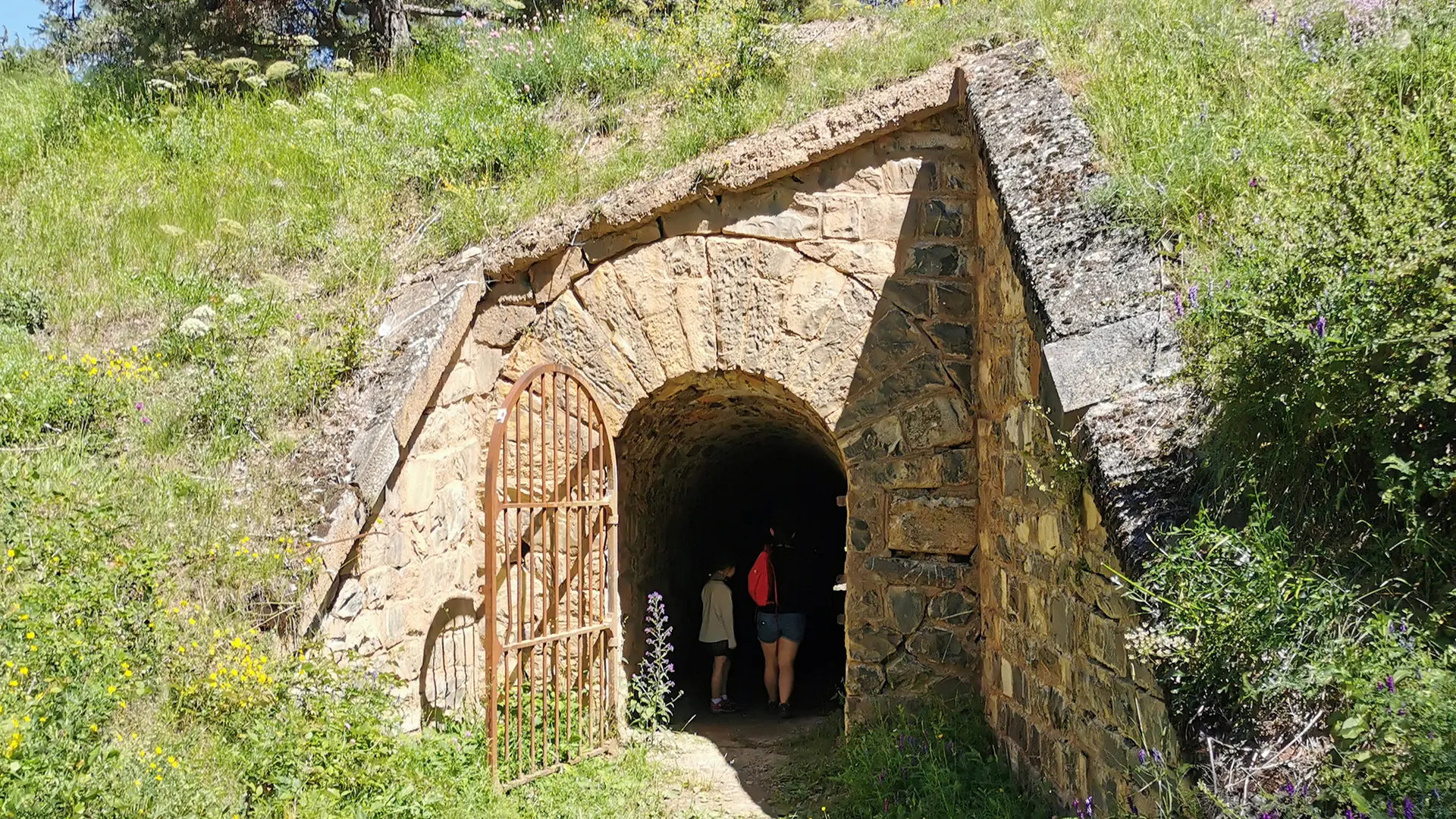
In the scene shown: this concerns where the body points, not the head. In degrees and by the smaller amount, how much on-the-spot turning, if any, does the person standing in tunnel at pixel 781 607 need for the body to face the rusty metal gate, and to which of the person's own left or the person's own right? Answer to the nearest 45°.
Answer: approximately 135° to the person's own left

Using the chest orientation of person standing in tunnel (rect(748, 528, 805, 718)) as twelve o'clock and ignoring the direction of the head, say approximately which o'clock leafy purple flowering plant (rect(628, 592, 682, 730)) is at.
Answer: The leafy purple flowering plant is roughly at 7 o'clock from the person standing in tunnel.

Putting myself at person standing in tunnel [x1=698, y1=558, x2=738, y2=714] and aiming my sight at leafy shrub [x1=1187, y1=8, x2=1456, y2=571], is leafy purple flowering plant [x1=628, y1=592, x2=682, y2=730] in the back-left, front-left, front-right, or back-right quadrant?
front-right

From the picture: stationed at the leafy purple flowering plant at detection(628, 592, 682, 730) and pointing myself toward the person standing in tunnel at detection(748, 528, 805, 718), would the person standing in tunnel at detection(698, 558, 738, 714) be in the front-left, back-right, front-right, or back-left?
front-left

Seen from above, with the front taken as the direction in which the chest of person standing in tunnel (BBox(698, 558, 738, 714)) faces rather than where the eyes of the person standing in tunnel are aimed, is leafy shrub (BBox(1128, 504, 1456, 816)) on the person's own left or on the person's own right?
on the person's own right

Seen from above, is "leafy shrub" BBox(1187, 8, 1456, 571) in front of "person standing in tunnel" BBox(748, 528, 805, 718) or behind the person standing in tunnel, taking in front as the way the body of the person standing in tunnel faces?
behind

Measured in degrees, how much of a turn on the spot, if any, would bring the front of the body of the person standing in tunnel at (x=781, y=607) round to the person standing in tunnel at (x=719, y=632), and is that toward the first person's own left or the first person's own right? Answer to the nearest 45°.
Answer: approximately 90° to the first person's own left

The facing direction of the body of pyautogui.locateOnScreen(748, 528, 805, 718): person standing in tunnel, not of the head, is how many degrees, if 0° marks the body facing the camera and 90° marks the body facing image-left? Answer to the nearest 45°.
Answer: approximately 180°
